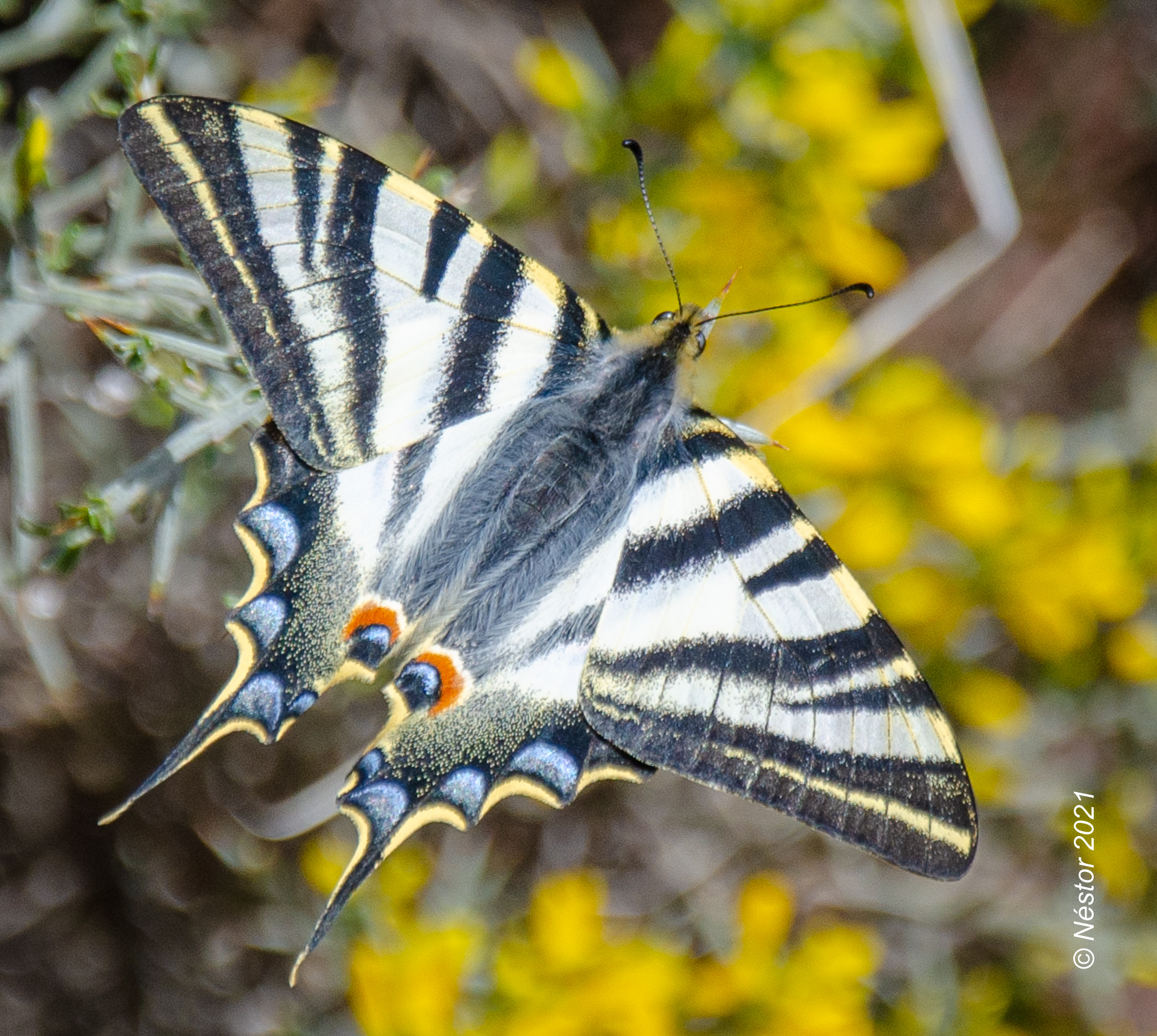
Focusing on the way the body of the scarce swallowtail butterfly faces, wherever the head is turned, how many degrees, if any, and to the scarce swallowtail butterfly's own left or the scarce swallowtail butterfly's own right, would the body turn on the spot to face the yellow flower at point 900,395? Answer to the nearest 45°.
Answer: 0° — it already faces it

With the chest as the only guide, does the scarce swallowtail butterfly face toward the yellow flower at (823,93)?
yes

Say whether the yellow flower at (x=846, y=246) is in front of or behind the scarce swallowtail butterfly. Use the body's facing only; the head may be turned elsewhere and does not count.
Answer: in front

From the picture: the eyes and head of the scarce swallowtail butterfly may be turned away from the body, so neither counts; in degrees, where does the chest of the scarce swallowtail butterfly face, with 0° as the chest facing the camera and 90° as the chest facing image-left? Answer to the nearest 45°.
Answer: approximately 225°
